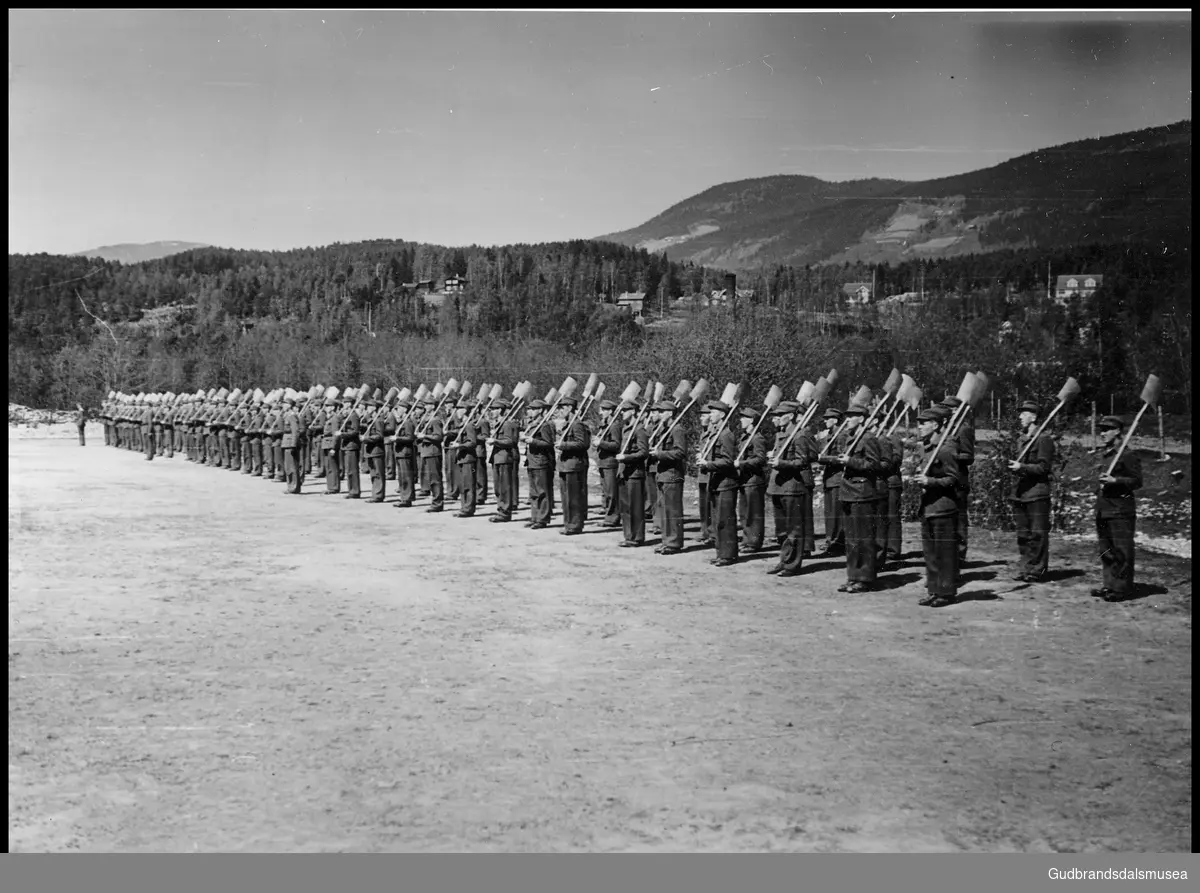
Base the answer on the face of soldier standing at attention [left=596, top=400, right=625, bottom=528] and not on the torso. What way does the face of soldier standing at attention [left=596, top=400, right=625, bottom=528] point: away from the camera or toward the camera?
toward the camera

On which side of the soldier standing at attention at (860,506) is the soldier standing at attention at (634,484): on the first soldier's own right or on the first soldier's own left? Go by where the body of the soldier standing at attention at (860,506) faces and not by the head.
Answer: on the first soldier's own right

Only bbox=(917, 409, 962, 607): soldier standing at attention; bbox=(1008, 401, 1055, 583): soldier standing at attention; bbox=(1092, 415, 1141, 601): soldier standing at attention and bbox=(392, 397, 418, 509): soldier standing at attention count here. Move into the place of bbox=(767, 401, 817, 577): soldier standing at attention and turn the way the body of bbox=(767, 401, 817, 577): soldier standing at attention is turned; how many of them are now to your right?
1

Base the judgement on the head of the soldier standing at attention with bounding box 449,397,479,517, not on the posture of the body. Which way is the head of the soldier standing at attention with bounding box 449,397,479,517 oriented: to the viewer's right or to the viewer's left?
to the viewer's left

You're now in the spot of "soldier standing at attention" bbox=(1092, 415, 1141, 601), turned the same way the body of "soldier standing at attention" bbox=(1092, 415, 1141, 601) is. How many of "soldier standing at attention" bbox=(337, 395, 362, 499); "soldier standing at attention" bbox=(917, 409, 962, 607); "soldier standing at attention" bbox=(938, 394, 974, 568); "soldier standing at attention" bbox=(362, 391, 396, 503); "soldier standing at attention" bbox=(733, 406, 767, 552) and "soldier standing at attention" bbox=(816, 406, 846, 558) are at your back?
0

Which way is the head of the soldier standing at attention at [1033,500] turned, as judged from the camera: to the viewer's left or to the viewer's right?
to the viewer's left

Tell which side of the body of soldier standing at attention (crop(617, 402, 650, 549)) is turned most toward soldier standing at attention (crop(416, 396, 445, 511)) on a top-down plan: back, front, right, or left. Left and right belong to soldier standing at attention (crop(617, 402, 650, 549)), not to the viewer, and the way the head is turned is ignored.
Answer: right

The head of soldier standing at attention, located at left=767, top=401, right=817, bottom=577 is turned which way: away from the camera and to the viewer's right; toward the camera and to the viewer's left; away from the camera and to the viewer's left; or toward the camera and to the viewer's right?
toward the camera and to the viewer's left

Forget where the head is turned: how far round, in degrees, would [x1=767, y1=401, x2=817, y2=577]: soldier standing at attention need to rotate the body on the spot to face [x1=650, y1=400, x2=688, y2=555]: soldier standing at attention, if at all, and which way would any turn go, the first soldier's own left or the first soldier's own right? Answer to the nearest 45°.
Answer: approximately 90° to the first soldier's own right

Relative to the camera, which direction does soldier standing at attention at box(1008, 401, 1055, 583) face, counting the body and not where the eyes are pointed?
to the viewer's left

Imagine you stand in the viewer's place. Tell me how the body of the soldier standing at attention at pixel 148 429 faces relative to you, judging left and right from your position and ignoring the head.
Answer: facing the viewer and to the left of the viewer

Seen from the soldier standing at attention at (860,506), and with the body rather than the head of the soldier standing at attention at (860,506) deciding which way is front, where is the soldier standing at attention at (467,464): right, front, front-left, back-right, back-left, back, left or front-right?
right

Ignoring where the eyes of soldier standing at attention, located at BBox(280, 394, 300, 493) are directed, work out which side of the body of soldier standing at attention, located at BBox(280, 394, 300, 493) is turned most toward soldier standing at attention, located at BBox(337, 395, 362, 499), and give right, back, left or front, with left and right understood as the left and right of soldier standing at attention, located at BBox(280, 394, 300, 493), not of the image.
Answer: left

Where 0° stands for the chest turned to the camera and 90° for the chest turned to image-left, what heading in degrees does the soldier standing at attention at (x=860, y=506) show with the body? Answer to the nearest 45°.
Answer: approximately 45°

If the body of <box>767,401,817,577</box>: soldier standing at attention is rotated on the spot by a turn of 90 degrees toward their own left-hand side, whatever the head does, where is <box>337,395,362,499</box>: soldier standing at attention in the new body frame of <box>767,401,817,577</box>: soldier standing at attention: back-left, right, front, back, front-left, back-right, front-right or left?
back
